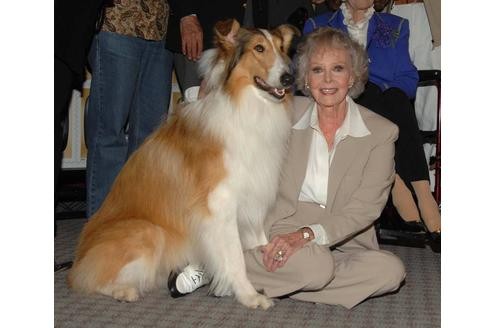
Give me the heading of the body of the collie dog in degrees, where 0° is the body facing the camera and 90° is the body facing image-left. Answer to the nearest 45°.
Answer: approximately 315°

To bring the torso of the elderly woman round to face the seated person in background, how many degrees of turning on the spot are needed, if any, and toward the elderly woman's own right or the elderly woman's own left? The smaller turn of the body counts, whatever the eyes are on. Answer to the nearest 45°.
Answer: approximately 180°

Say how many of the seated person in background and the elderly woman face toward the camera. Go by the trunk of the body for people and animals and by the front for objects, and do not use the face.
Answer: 2

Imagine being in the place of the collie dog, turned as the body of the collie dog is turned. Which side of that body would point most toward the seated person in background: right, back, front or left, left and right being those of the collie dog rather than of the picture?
left

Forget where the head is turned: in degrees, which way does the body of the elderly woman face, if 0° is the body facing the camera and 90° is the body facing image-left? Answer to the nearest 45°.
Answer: approximately 0°

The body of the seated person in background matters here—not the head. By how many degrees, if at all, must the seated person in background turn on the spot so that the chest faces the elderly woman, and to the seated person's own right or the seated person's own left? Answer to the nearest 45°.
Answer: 0° — they already face them
